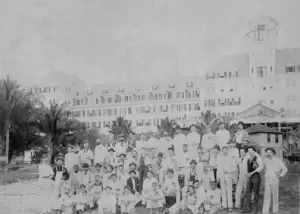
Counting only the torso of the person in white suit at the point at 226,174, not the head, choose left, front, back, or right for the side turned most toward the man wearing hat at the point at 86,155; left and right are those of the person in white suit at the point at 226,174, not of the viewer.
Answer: right

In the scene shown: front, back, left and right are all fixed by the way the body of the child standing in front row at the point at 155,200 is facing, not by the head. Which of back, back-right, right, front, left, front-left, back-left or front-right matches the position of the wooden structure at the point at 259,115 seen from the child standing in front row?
left

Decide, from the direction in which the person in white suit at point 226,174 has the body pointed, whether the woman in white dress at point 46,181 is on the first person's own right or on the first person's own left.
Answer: on the first person's own right

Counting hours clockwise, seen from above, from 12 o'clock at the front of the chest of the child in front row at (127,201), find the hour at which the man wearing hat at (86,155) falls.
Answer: The man wearing hat is roughly at 4 o'clock from the child in front row.

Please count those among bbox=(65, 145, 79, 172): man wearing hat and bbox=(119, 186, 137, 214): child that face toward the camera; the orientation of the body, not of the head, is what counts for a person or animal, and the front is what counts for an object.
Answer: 2

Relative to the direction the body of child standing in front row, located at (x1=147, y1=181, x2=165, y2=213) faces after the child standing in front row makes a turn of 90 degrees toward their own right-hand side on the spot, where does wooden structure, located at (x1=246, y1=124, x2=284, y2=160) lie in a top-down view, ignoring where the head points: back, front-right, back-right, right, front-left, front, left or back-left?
back

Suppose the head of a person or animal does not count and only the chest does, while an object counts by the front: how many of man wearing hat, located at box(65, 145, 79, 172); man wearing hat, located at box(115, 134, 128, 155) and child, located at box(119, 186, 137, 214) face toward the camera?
3
